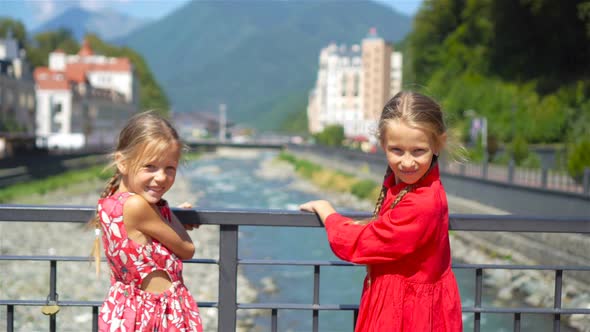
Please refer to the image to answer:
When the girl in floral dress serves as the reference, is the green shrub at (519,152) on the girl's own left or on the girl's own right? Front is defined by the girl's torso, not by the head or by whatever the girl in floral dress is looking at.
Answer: on the girl's own left

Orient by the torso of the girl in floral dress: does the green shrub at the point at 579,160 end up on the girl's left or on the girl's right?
on the girl's left

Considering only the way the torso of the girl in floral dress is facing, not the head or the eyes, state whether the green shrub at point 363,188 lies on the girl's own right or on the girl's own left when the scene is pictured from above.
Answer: on the girl's own left

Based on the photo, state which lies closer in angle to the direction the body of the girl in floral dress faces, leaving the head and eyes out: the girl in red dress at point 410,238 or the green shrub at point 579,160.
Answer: the girl in red dress
